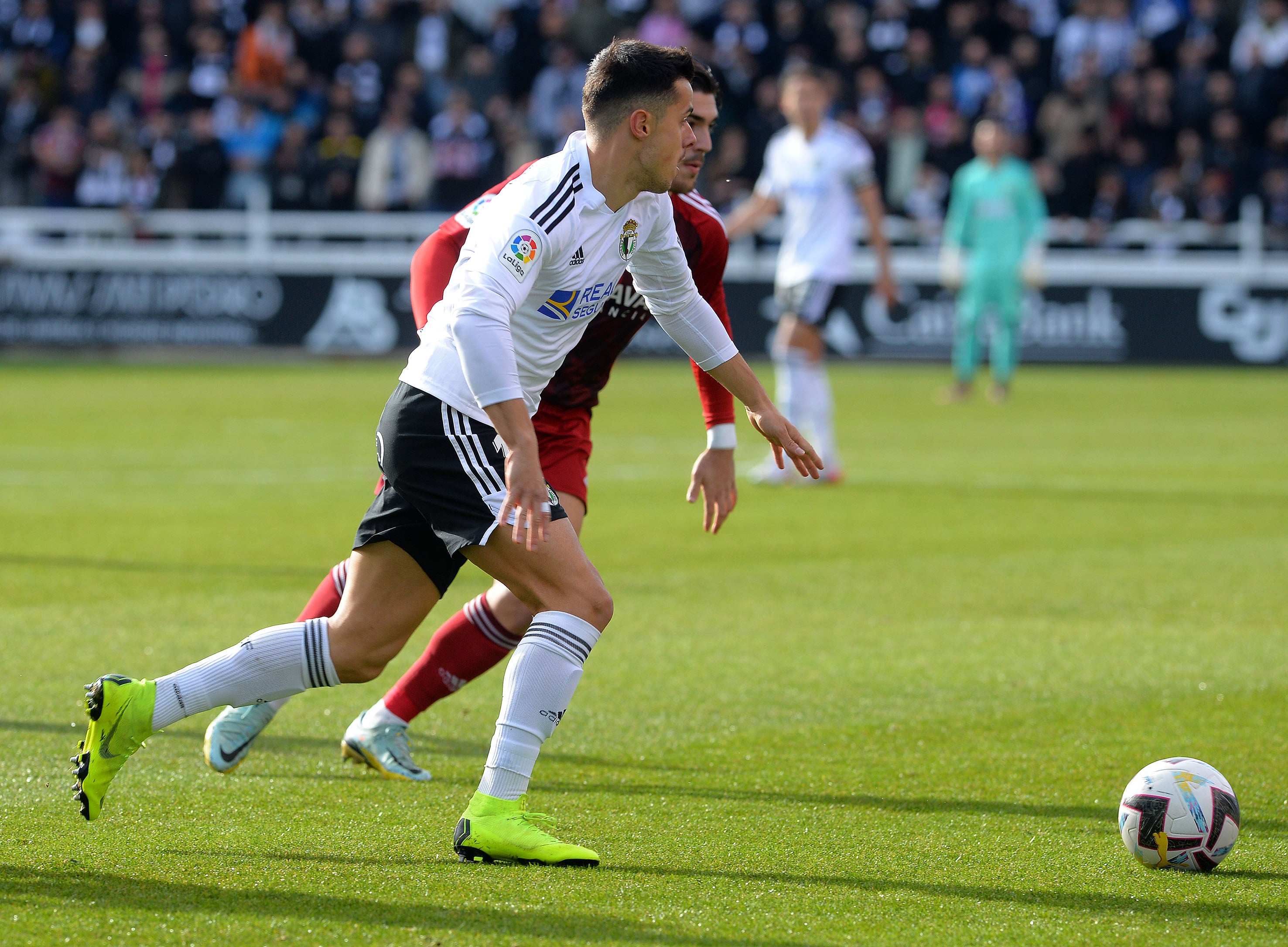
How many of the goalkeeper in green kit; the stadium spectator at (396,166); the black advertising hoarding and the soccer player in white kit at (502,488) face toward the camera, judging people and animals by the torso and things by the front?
3

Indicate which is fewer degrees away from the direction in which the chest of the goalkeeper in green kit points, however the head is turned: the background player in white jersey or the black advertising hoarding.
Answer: the background player in white jersey

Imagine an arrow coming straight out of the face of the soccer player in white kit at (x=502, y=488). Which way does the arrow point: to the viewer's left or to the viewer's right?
to the viewer's right

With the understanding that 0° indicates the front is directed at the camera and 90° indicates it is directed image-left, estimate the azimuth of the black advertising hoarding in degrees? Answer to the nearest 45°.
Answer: approximately 0°

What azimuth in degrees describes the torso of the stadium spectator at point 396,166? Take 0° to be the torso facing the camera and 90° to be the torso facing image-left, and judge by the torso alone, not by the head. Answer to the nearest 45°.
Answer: approximately 0°

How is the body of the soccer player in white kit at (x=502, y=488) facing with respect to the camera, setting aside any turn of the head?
to the viewer's right

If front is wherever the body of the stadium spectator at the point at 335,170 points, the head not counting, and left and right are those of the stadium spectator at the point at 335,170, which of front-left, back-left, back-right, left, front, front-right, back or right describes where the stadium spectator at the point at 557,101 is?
left

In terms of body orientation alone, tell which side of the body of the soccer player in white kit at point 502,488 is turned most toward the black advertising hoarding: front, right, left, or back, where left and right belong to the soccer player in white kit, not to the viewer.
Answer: left

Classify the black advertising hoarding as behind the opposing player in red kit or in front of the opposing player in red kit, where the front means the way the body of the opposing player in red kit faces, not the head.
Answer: behind

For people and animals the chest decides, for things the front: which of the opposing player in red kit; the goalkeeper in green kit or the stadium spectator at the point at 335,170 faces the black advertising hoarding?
the stadium spectator
